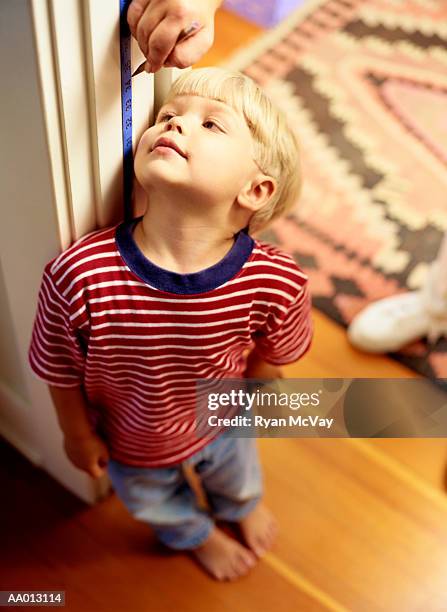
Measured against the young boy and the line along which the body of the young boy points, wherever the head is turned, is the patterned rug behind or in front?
behind

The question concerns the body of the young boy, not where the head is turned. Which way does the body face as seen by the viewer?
toward the camera

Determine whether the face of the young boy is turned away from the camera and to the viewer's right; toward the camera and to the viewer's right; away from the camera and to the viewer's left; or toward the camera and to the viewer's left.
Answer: toward the camera and to the viewer's left
